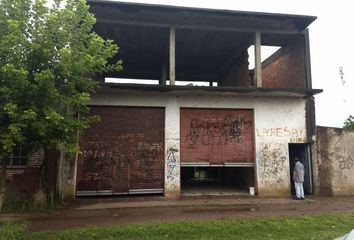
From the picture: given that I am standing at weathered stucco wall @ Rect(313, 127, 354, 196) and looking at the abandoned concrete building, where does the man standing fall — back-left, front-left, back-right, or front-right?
front-left

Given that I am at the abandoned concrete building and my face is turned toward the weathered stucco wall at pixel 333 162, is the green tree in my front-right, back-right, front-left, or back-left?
back-right

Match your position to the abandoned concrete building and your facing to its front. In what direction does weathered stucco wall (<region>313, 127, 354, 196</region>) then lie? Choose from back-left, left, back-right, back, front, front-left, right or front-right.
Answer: left

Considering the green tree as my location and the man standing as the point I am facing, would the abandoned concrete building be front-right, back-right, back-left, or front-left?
front-left

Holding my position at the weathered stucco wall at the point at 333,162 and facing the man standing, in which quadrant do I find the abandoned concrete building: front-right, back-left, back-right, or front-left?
front-right

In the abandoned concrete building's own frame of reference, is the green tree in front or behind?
in front

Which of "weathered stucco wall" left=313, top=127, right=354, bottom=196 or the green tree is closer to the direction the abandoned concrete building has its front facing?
the green tree

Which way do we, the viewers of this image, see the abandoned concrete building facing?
facing the viewer
